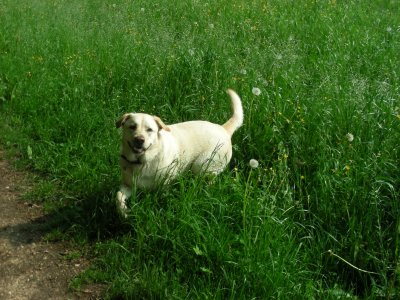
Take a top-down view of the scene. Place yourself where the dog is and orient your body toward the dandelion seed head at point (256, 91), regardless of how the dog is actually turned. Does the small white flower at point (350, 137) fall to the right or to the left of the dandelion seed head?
right

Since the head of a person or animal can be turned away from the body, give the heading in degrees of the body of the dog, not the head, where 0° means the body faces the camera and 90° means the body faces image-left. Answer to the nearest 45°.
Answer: approximately 45°

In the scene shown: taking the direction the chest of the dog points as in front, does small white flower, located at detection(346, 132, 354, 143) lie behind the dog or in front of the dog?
behind

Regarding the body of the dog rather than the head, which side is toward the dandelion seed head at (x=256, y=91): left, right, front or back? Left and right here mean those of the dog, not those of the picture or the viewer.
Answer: back

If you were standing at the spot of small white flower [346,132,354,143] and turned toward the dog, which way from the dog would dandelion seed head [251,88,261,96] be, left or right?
right
